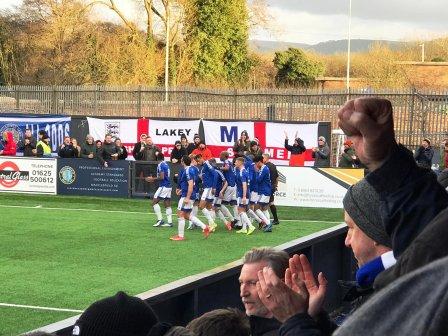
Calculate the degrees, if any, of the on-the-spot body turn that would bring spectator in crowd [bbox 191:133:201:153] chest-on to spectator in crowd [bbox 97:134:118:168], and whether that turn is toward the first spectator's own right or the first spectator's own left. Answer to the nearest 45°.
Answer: approximately 90° to the first spectator's own right

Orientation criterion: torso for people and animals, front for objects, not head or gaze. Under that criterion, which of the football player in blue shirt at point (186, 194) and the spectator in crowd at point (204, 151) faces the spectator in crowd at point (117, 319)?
the spectator in crowd at point (204, 151)

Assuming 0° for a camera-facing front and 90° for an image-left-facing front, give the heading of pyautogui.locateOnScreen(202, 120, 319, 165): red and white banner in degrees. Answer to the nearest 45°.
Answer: approximately 0°

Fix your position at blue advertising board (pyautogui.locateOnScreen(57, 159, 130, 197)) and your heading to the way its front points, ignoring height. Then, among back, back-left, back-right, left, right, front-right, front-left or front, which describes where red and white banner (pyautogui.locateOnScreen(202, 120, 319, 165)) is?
left

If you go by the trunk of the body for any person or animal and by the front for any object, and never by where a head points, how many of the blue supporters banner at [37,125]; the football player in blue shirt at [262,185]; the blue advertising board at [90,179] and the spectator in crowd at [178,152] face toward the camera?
3

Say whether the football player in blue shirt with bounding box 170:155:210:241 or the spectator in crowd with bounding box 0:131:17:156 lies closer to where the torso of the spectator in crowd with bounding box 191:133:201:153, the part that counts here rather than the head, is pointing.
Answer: the football player in blue shirt

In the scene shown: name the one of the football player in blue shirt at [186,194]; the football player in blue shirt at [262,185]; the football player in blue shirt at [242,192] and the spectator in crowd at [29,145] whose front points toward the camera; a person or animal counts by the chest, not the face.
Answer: the spectator in crowd

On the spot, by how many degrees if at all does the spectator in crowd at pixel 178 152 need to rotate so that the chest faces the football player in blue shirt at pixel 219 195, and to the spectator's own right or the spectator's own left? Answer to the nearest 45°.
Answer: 0° — they already face them
